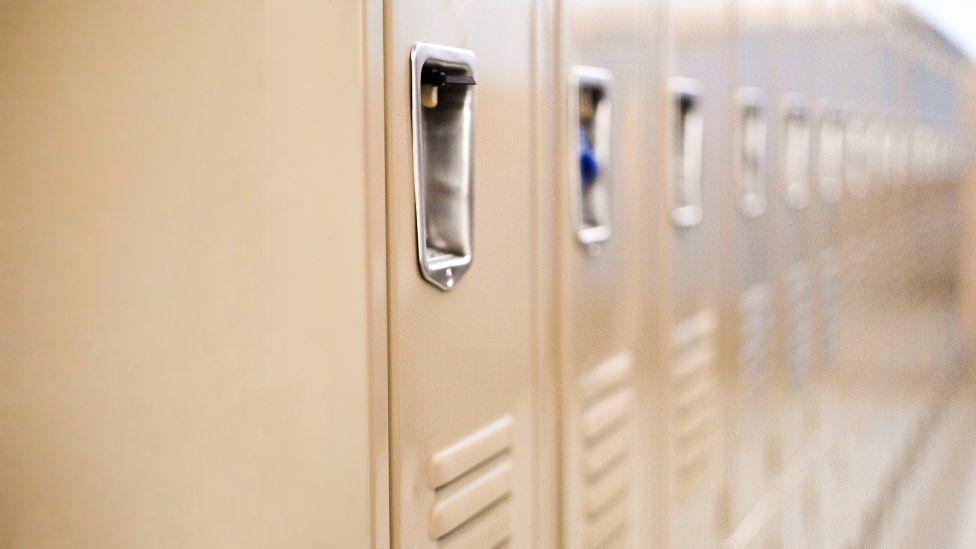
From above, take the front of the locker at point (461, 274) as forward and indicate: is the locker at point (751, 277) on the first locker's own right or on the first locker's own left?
on the first locker's own left
